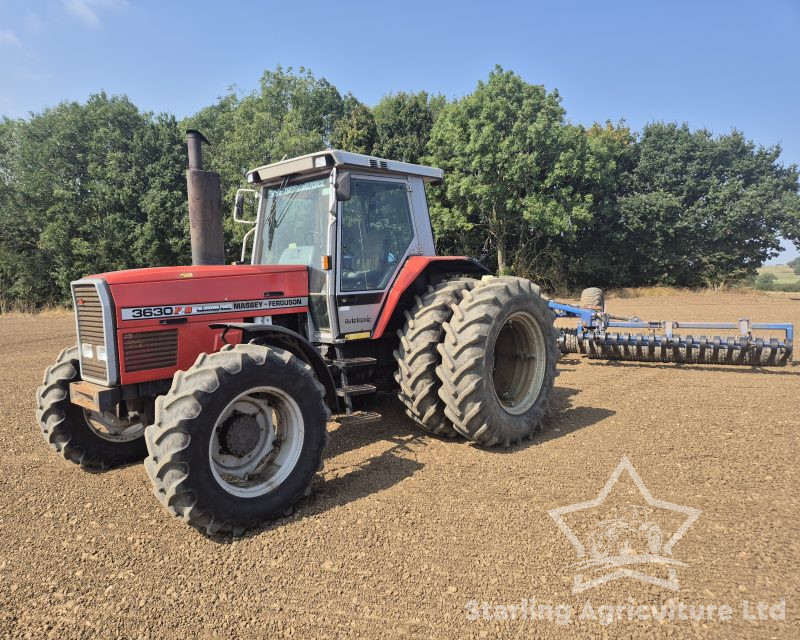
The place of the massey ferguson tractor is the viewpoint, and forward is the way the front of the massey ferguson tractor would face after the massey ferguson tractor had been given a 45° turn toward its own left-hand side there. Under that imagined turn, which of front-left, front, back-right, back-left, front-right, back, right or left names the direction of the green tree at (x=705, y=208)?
back-left

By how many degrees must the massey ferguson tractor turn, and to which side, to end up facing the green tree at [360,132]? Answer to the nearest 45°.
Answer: approximately 135° to its right

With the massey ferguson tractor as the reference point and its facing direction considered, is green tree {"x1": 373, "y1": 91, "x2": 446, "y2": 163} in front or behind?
behind

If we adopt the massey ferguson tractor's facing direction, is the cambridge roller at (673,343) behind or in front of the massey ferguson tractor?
behind

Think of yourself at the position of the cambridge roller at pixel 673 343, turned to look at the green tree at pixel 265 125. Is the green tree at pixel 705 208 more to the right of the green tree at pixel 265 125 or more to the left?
right

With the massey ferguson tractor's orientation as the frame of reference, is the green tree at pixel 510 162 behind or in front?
behind

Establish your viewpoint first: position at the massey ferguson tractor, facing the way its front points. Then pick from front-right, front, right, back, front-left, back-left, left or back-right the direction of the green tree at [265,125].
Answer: back-right

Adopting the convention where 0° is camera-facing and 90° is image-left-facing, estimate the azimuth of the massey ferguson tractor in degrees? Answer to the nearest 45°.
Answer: approximately 45°

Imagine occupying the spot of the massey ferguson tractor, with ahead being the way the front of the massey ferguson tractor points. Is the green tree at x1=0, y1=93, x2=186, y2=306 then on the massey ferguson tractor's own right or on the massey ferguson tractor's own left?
on the massey ferguson tractor's own right
